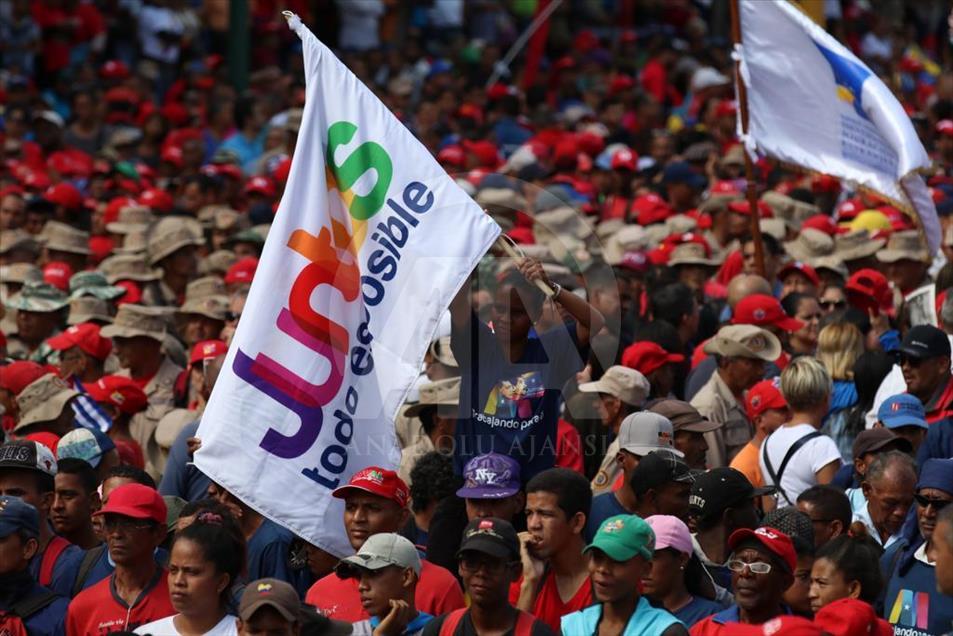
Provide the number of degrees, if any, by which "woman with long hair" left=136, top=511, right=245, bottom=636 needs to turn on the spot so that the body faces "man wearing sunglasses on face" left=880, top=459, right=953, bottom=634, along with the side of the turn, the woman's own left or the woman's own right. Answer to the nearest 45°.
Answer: approximately 135° to the woman's own left

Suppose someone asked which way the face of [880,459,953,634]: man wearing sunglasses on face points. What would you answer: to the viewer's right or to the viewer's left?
to the viewer's left

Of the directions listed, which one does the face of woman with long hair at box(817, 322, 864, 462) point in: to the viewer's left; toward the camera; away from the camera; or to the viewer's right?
away from the camera

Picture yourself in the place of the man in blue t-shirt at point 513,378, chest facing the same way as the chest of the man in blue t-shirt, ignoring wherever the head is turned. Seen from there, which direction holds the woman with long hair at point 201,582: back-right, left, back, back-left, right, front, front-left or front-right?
front-right

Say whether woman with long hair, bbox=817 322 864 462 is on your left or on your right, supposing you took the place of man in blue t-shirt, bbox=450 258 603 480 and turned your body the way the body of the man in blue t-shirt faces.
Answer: on your left

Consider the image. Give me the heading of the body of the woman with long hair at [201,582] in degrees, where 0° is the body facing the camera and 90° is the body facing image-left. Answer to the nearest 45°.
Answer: approximately 45°

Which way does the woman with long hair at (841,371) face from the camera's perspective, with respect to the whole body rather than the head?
away from the camera

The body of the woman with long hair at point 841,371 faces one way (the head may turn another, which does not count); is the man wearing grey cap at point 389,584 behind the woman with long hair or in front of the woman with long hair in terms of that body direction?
behind

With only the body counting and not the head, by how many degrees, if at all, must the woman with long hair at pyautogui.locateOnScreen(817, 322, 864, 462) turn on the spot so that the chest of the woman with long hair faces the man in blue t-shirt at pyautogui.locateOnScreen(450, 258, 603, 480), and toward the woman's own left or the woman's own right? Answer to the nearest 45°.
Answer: approximately 135° to the woman's own left

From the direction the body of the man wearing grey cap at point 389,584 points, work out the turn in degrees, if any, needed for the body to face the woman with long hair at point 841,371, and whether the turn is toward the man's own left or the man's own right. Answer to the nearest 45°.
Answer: approximately 180°

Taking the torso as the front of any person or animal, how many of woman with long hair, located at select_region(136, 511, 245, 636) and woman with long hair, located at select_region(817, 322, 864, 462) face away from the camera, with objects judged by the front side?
1
